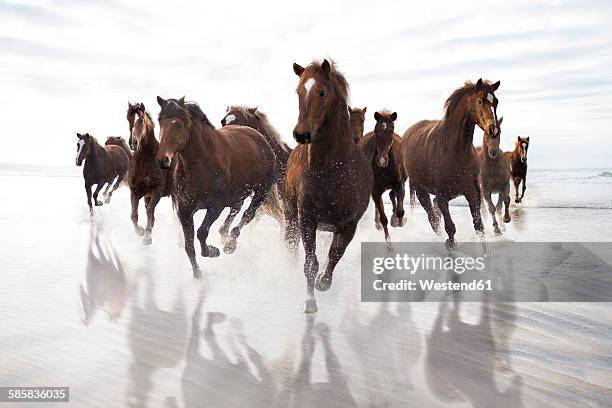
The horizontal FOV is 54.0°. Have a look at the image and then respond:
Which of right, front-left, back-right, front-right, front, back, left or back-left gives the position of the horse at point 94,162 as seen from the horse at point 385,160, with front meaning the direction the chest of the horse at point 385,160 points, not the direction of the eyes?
back-right

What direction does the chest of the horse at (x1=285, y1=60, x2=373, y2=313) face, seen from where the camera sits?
toward the camera

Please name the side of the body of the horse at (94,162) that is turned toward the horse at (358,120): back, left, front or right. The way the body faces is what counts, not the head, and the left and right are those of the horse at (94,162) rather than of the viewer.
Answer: left

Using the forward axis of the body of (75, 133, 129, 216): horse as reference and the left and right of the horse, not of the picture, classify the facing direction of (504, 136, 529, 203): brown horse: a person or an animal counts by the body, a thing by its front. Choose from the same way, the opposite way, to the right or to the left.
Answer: the same way

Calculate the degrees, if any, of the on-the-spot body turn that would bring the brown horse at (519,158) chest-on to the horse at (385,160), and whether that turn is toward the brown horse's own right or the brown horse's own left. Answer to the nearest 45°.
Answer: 0° — it already faces it

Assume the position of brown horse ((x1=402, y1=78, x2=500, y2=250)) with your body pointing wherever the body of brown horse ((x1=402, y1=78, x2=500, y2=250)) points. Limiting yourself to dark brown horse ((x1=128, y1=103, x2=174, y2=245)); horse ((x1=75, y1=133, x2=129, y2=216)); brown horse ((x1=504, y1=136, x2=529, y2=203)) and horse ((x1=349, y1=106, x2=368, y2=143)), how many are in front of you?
0

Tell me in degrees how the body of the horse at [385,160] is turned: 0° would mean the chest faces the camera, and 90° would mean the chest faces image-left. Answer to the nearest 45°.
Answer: approximately 0°

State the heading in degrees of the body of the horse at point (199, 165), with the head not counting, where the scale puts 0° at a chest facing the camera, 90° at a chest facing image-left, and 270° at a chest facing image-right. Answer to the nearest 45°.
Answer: approximately 45°

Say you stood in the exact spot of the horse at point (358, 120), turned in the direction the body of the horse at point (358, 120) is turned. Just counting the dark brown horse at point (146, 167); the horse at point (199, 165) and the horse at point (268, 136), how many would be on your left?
0

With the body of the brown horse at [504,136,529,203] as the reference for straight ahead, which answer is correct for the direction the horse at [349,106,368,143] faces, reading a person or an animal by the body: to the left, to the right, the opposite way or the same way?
the same way

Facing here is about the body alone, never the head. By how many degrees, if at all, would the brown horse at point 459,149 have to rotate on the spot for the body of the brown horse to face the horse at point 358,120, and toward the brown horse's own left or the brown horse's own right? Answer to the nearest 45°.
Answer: approximately 135° to the brown horse's own right

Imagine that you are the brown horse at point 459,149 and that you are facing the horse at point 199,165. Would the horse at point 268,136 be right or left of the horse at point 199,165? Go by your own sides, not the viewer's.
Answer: right

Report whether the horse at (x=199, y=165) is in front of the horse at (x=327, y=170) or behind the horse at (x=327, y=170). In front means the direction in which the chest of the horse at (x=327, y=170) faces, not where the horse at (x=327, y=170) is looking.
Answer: behind

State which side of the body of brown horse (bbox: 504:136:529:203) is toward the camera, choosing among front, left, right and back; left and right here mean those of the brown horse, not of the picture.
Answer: front

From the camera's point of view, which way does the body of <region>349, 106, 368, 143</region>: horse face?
toward the camera
